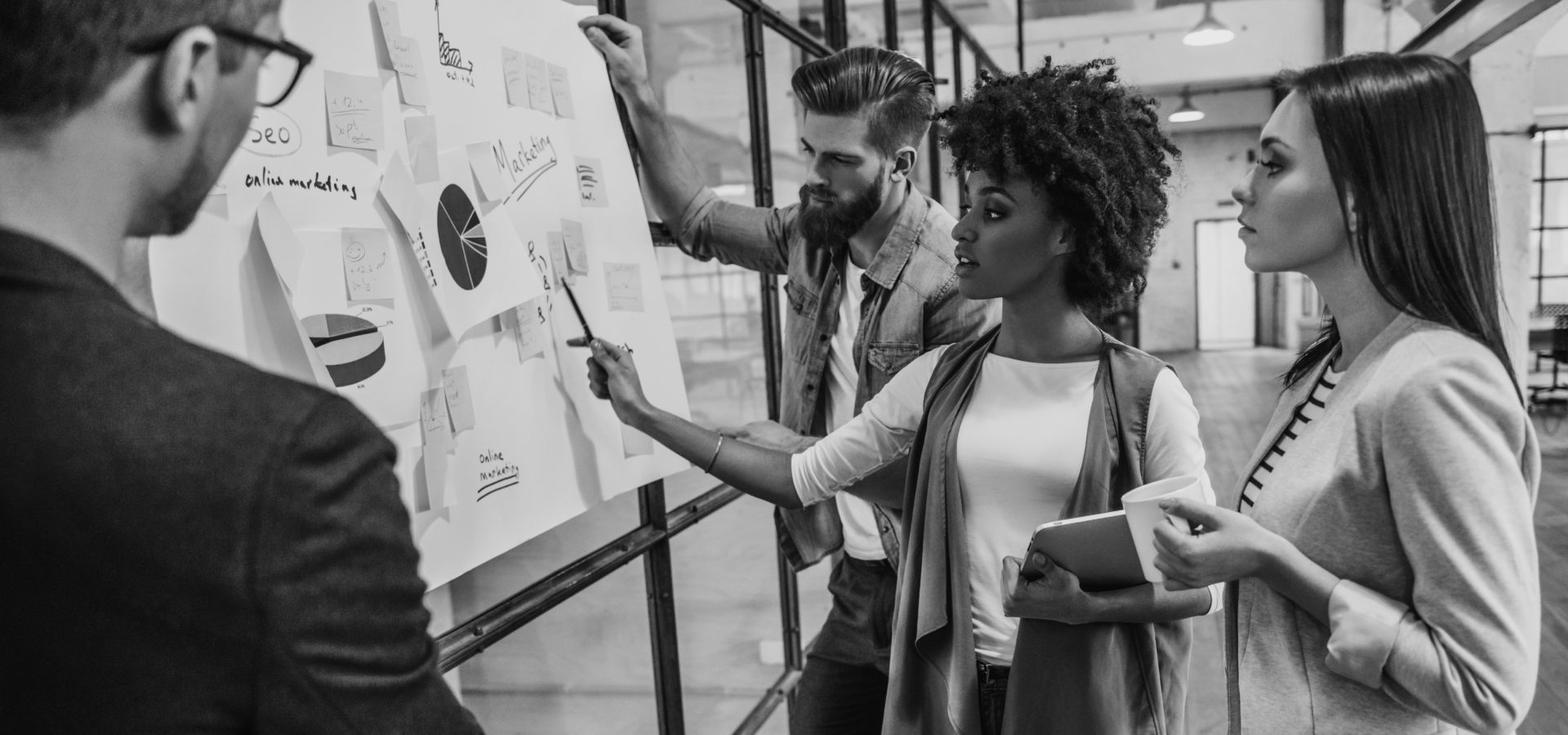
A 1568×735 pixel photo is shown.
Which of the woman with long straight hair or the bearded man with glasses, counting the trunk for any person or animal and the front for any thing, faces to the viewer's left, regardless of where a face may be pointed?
the woman with long straight hair

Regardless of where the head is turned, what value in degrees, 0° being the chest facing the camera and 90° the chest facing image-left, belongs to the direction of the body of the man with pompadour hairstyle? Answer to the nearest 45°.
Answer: approximately 45°

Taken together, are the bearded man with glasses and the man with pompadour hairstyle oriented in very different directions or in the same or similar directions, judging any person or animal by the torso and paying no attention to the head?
very different directions

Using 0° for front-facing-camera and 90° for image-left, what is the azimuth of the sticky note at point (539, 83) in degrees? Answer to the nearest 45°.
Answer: approximately 315°

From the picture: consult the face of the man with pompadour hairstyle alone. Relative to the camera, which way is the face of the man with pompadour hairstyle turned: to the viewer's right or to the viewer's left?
to the viewer's left

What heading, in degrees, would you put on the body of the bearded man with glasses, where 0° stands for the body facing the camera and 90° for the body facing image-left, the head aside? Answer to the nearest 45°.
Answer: approximately 225°

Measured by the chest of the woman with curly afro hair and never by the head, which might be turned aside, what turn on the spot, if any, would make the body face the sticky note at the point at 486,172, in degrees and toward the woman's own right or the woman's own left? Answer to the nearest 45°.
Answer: approximately 45° to the woman's own right

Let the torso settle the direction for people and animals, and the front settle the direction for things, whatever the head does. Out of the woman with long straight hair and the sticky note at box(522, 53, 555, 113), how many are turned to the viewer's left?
1

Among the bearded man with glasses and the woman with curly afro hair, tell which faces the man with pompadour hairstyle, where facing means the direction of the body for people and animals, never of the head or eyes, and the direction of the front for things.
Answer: the bearded man with glasses

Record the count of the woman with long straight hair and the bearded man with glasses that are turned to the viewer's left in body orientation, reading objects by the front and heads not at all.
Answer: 1

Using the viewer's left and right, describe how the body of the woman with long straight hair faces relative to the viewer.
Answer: facing to the left of the viewer

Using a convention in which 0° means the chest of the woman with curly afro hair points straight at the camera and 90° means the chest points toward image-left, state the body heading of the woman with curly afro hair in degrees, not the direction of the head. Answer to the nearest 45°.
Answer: approximately 45°
